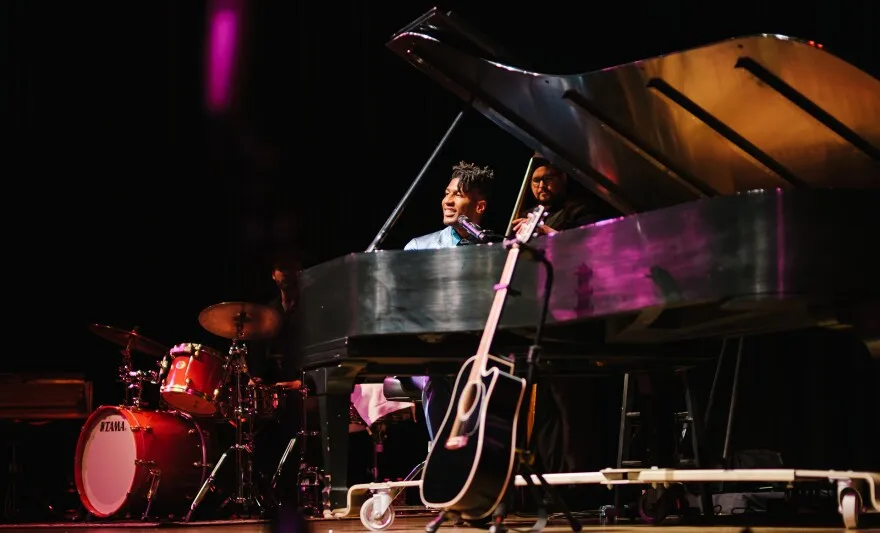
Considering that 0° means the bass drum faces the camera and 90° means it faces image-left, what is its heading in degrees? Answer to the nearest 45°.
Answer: approximately 45°

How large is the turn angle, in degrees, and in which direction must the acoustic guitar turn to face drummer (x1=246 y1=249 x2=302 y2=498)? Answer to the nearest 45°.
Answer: approximately 135° to its right

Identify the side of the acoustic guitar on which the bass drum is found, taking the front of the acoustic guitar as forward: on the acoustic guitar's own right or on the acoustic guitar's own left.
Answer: on the acoustic guitar's own right

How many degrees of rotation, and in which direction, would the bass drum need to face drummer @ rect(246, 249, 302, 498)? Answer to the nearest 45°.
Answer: approximately 135° to its left

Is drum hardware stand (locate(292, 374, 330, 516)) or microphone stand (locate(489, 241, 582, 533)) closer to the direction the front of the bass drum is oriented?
the microphone stand

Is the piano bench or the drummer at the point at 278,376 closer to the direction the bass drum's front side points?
the piano bench

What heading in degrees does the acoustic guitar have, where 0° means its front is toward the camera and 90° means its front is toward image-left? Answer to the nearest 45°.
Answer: approximately 45°

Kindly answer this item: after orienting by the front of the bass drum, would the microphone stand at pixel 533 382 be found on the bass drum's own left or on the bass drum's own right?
on the bass drum's own left

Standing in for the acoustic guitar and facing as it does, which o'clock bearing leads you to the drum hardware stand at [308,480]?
The drum hardware stand is roughly at 4 o'clock from the acoustic guitar.

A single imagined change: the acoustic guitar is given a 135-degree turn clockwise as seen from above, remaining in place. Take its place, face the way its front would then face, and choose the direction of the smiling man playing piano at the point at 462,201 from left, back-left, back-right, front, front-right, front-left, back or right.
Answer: front

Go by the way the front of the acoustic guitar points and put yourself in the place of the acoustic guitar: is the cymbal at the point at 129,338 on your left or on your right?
on your right
